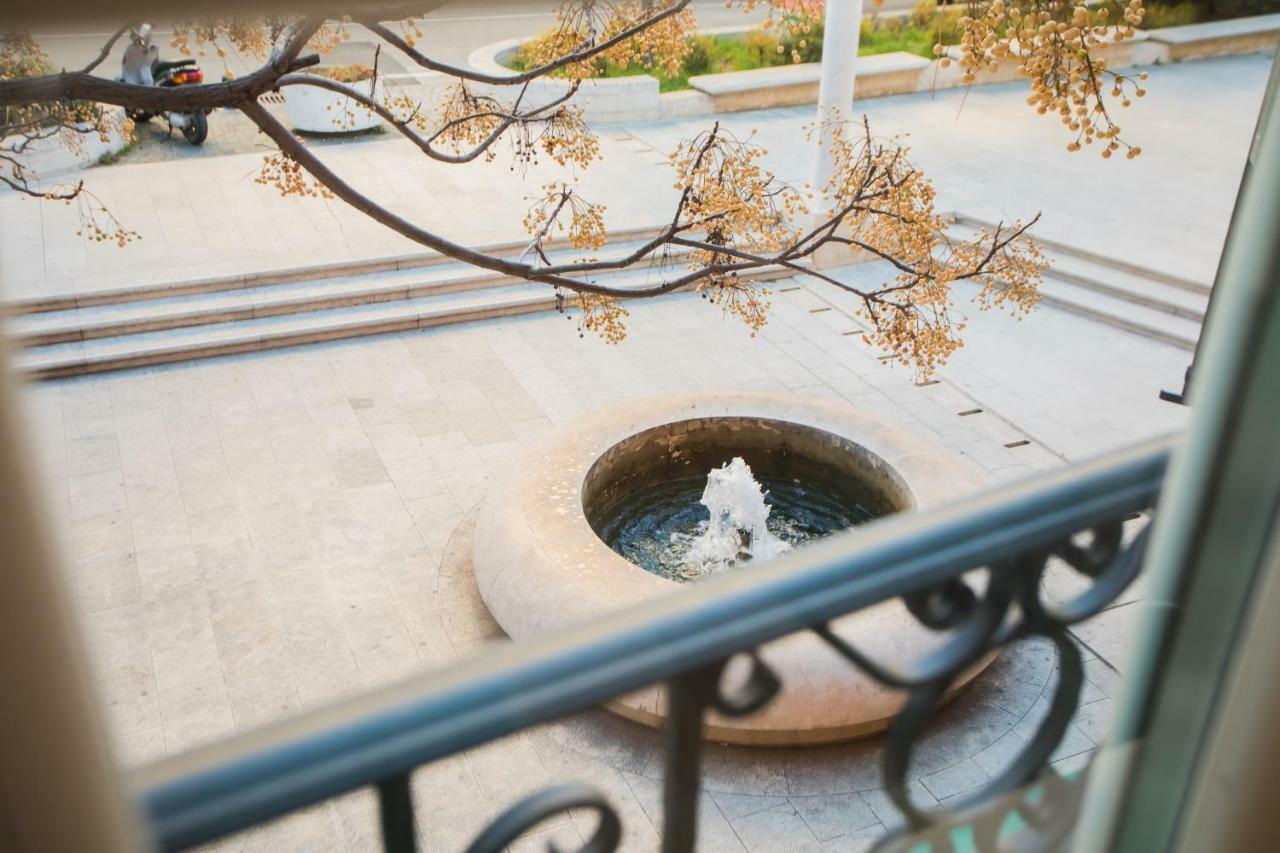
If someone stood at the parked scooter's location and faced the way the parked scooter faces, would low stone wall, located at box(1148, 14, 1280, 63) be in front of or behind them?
behind

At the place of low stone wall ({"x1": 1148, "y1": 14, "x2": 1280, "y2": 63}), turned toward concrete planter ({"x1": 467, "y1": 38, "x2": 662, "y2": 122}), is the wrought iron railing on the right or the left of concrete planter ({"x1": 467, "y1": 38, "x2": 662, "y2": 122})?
left

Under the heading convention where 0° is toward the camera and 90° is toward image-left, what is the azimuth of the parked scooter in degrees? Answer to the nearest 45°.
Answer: approximately 135°

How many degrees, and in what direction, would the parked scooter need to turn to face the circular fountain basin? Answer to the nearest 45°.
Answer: approximately 135° to its left

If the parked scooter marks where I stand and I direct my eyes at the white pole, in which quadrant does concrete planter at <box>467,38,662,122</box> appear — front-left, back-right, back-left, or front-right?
front-left

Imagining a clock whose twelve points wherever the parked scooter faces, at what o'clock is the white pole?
The white pole is roughly at 6 o'clock from the parked scooter.

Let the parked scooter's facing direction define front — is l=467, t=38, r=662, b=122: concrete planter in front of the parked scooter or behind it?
behind

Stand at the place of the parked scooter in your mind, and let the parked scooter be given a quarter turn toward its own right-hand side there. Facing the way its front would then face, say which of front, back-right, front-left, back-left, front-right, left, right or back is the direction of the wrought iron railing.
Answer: back-right

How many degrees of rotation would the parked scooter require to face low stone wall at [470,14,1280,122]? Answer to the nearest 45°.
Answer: approximately 135° to its right
